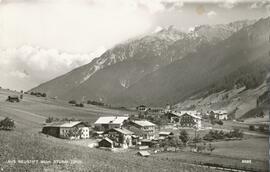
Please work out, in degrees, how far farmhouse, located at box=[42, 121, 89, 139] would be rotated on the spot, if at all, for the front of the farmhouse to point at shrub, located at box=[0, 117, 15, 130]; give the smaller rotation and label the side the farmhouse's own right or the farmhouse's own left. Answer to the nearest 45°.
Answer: approximately 90° to the farmhouse's own right
